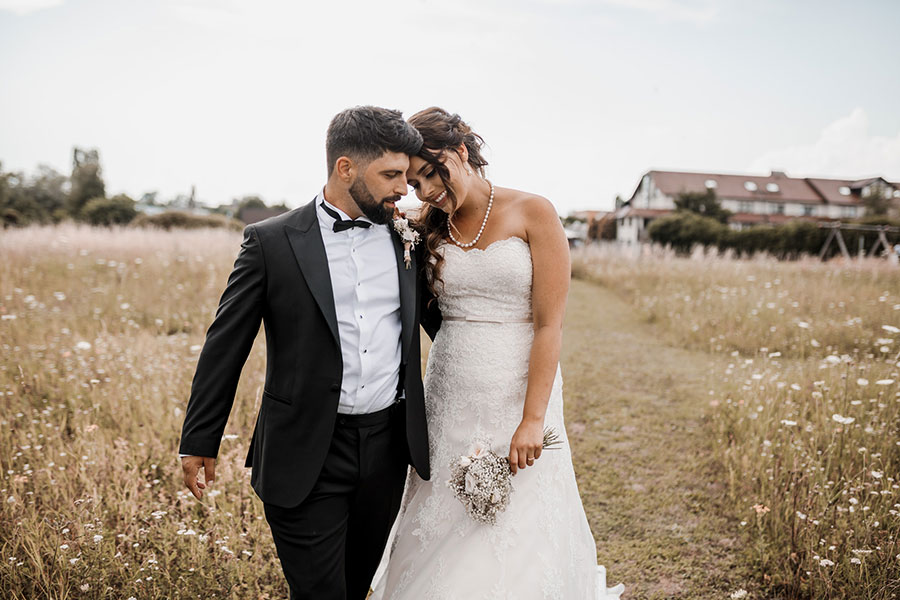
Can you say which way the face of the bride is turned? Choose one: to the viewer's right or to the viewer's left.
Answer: to the viewer's left

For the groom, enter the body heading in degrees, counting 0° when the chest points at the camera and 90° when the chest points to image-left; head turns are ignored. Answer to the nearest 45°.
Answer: approximately 315°

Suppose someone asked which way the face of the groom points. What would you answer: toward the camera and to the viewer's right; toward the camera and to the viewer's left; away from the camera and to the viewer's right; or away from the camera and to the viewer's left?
toward the camera and to the viewer's right

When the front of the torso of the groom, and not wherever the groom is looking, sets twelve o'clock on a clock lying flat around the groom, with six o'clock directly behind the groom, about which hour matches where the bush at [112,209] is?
The bush is roughly at 7 o'clock from the groom.

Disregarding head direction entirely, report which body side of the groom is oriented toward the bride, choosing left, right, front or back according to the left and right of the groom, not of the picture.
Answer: left

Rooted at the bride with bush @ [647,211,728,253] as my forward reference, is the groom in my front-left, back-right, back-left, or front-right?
back-left
